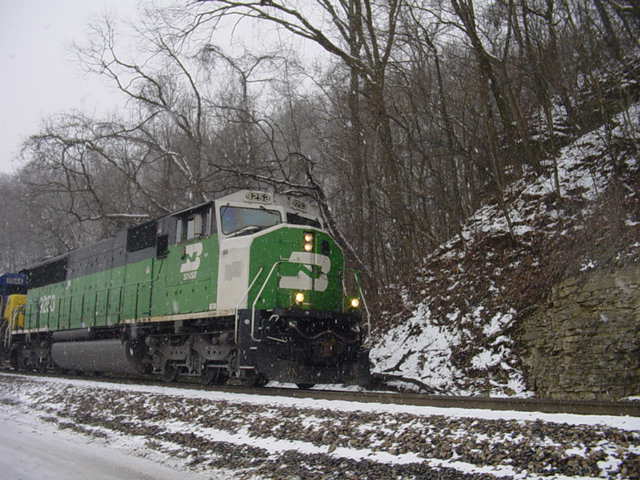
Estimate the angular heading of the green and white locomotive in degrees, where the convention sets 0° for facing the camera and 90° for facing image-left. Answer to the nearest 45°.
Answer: approximately 315°
